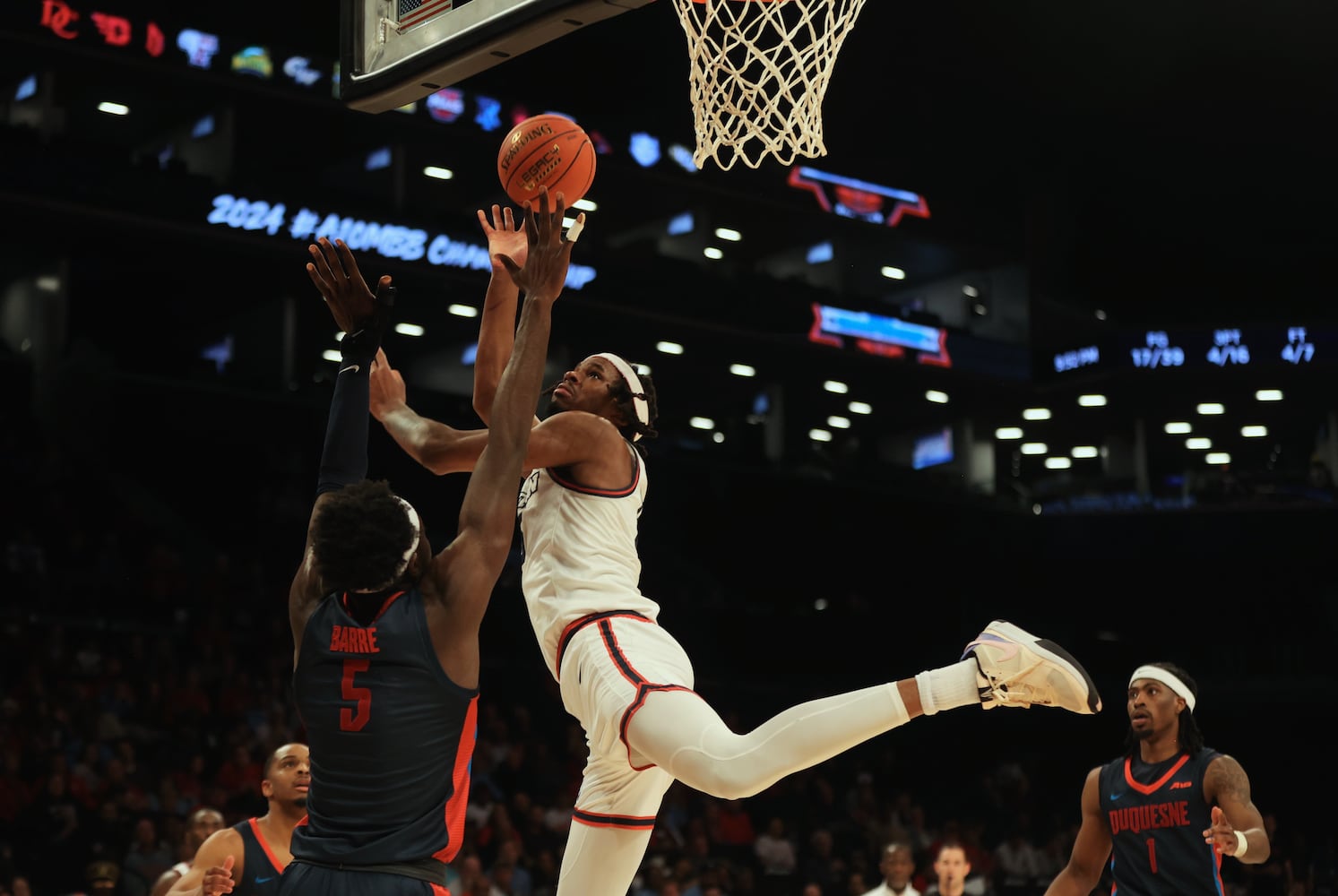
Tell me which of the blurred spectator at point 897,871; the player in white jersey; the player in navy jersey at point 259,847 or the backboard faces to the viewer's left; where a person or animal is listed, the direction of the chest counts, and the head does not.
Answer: the player in white jersey

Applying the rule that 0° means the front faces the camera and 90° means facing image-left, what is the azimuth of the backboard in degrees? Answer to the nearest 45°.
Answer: approximately 225°

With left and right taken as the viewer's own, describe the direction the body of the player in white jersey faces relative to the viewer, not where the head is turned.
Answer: facing to the left of the viewer

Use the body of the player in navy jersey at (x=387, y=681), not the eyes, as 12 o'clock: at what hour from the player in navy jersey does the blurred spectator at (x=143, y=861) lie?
The blurred spectator is roughly at 10 o'clock from the player in navy jersey.

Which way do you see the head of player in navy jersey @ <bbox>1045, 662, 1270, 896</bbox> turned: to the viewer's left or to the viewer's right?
to the viewer's left

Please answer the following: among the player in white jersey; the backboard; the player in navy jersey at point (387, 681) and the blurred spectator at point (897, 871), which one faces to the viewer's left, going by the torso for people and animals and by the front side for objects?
the player in white jersey
